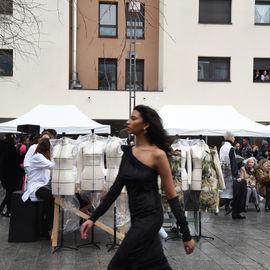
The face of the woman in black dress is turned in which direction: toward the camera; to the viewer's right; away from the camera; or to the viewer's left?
to the viewer's left

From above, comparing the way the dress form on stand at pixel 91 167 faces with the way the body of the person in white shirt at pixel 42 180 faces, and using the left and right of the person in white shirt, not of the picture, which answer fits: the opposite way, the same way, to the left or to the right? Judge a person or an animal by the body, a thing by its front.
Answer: to the right

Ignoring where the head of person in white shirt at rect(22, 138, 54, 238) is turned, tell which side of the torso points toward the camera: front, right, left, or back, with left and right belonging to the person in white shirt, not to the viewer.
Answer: right

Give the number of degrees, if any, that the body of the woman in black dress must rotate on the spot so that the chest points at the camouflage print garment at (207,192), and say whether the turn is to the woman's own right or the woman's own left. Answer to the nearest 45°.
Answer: approximately 135° to the woman's own right

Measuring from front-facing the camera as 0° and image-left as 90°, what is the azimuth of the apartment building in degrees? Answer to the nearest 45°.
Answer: approximately 0°

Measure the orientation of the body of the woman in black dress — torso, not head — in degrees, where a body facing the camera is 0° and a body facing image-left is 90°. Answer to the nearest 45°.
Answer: approximately 45°

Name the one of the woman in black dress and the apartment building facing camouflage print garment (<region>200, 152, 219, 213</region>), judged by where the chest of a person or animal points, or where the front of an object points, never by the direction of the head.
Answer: the apartment building
